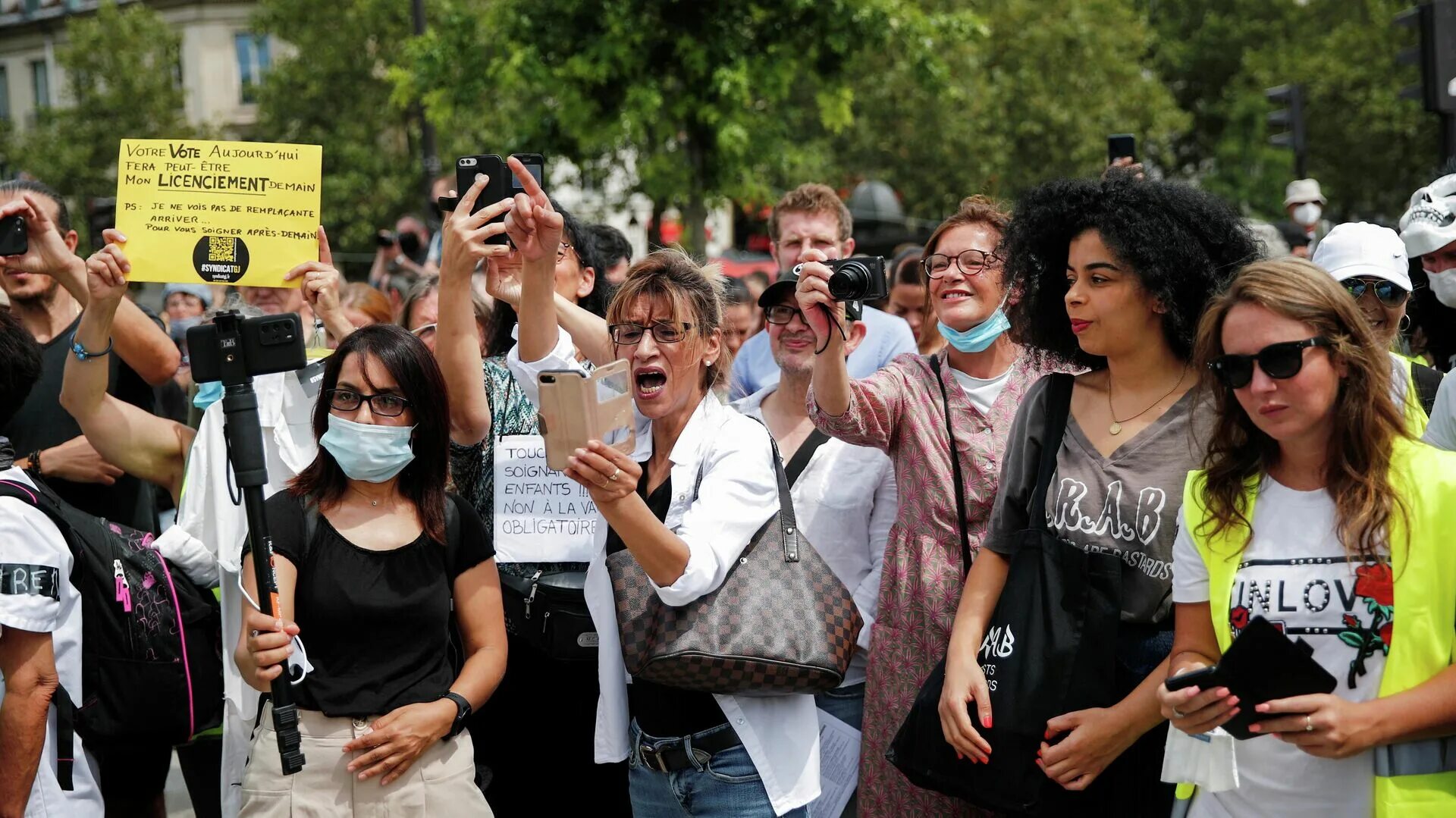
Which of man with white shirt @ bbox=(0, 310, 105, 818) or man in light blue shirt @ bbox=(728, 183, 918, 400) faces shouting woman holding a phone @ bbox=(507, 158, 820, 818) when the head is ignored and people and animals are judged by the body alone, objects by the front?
man in light blue shirt @ bbox=(728, 183, 918, 400)

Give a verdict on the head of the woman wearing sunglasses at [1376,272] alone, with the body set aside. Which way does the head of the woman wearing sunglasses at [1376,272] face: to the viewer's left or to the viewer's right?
to the viewer's left

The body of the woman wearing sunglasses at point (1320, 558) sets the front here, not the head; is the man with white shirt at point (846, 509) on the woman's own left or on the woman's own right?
on the woman's own right

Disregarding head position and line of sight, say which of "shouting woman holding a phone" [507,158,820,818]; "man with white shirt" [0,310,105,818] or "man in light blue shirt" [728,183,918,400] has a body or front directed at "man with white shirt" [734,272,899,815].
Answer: "man in light blue shirt" [728,183,918,400]

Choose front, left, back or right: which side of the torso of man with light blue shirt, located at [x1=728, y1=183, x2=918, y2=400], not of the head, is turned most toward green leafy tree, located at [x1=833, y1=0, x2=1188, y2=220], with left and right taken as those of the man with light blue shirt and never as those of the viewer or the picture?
back

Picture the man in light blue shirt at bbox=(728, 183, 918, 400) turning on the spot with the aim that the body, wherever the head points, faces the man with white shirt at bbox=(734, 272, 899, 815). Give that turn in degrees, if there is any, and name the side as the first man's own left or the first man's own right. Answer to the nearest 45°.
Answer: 0° — they already face them

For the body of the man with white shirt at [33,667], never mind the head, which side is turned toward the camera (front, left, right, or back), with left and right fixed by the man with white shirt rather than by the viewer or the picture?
left

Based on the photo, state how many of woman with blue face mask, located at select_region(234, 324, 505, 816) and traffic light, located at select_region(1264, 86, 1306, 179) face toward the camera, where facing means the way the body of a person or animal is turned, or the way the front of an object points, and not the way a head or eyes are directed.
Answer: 1

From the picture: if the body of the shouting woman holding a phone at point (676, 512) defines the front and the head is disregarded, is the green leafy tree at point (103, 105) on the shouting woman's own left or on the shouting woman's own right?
on the shouting woman's own right

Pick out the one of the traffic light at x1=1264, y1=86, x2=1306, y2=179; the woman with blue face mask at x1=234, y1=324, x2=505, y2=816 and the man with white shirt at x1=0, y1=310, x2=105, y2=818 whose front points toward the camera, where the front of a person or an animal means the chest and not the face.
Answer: the woman with blue face mask

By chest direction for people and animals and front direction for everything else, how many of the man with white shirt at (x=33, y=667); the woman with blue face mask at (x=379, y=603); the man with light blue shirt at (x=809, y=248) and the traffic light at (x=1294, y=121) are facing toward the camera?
2

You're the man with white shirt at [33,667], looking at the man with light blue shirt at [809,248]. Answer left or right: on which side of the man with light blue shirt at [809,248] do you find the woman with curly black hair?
right
